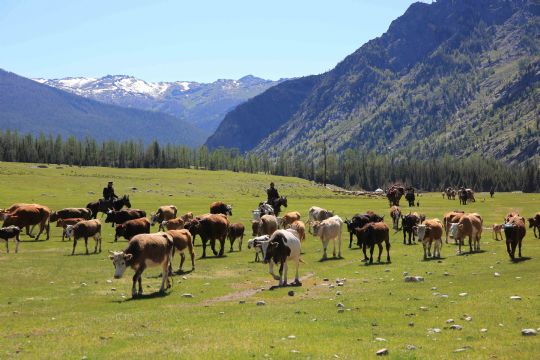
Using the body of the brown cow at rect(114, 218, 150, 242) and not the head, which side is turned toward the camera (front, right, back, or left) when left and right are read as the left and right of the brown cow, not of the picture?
left

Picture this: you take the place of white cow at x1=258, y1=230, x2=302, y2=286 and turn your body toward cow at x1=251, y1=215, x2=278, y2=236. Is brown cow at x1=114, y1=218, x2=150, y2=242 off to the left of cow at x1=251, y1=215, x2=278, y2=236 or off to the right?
left

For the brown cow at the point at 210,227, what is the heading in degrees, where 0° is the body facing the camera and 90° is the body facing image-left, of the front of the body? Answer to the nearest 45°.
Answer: approximately 45°

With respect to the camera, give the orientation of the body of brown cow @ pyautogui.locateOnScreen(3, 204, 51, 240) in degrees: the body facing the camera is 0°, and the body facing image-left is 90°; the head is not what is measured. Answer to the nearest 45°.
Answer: approximately 90°

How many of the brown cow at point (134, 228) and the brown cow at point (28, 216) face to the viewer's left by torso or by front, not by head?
2

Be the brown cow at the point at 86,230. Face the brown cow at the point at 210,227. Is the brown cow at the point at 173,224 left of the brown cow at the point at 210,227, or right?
left

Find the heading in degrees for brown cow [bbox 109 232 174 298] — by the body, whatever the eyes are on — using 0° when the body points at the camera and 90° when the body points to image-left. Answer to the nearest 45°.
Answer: approximately 45°

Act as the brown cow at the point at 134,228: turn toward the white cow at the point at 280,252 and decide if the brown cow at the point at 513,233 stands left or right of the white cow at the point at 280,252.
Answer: left

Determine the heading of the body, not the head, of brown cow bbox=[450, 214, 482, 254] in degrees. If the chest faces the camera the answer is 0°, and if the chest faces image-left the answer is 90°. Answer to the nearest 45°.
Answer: approximately 45°
